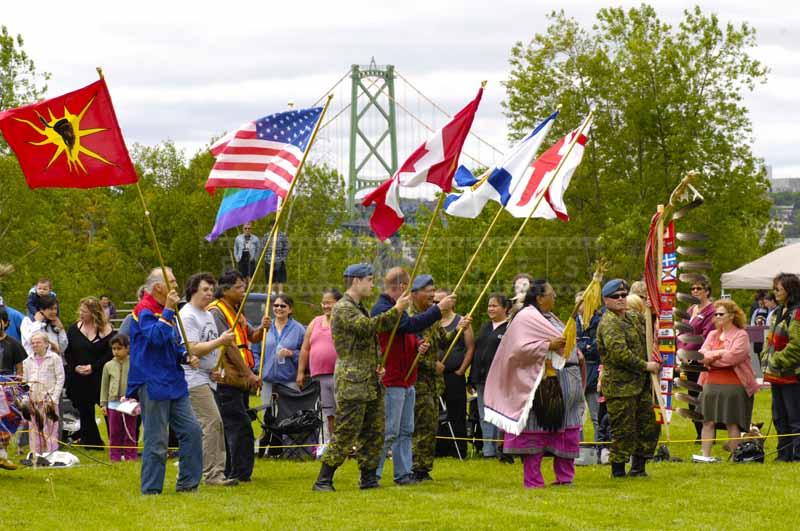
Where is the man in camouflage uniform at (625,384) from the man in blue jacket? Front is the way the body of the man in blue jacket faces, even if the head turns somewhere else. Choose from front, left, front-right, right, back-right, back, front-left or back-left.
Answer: front

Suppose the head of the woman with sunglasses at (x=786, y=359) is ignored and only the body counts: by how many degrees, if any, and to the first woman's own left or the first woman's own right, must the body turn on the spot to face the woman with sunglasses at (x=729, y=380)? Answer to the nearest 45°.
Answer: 0° — they already face them

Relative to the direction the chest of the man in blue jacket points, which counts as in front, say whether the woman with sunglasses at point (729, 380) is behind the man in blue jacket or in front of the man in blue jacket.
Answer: in front

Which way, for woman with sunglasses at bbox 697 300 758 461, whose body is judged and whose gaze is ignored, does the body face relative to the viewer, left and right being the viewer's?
facing the viewer and to the left of the viewer

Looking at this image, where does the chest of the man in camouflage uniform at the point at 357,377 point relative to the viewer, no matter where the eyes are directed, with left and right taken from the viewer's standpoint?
facing to the right of the viewer

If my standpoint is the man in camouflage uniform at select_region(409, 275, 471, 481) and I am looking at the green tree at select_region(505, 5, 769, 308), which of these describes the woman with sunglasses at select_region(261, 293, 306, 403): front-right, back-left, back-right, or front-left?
front-left

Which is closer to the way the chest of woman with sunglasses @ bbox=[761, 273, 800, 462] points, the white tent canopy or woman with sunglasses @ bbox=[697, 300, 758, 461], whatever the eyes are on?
the woman with sunglasses

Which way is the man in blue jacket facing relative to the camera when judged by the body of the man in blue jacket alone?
to the viewer's right

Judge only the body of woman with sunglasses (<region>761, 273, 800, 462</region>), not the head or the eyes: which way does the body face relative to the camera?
to the viewer's left
